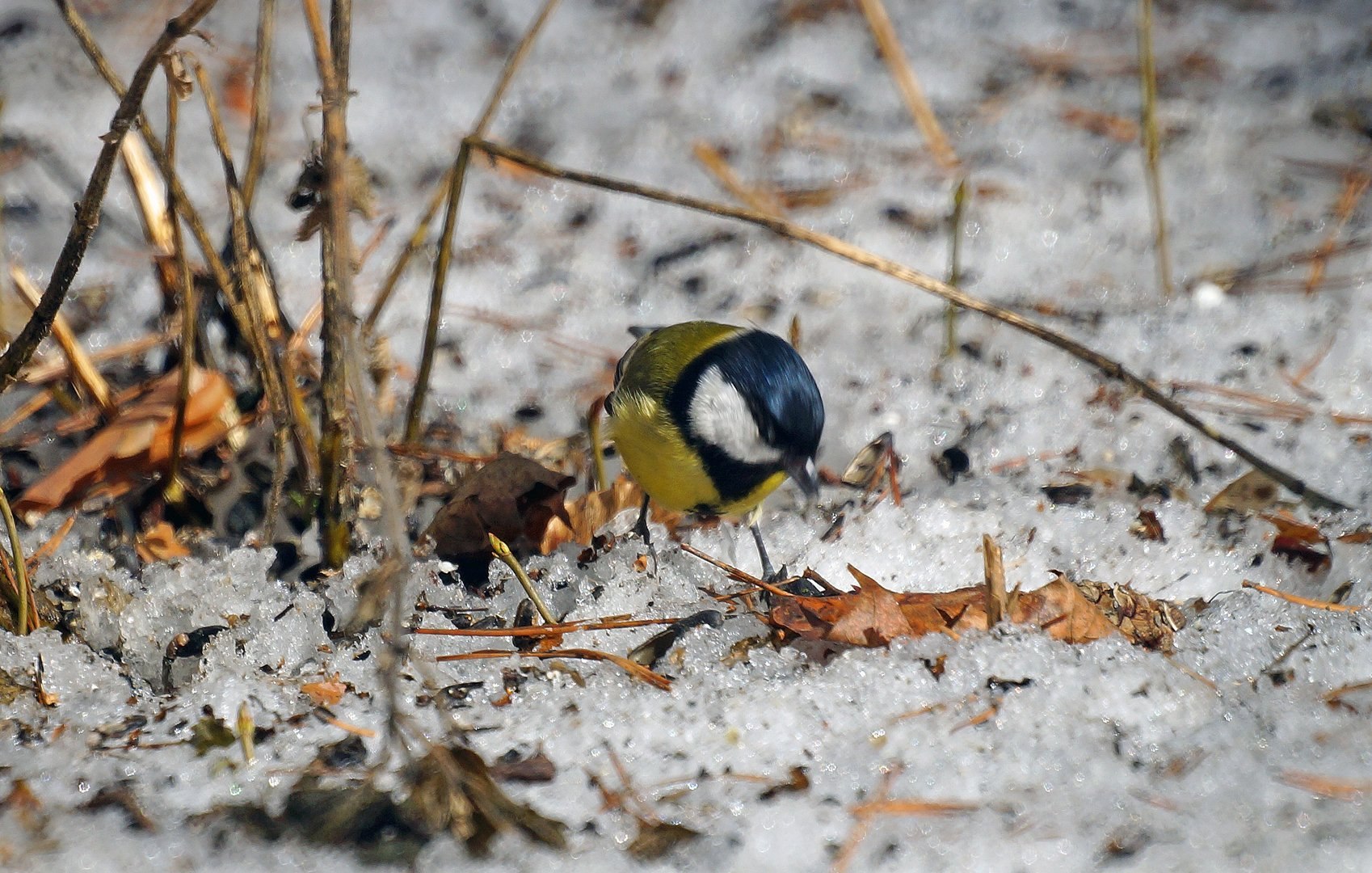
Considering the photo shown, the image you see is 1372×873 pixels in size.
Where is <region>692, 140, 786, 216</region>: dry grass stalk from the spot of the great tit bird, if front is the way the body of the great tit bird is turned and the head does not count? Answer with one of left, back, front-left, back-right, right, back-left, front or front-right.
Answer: back-left

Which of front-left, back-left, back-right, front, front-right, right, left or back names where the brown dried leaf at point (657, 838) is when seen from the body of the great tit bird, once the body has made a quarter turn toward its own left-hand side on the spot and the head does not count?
back-right

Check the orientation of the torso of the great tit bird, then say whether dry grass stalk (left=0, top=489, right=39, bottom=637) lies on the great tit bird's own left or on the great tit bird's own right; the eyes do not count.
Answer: on the great tit bird's own right

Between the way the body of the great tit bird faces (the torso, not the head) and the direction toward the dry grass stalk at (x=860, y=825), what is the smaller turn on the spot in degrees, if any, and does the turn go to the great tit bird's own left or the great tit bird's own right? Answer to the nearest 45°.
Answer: approximately 45° to the great tit bird's own right

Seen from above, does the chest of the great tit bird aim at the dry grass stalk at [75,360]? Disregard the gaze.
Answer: no

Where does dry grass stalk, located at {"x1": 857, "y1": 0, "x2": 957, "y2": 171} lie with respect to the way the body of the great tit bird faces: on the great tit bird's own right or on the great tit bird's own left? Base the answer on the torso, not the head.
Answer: on the great tit bird's own left

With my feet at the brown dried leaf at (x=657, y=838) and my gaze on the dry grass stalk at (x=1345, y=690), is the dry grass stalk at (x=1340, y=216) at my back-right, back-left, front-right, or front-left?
front-left

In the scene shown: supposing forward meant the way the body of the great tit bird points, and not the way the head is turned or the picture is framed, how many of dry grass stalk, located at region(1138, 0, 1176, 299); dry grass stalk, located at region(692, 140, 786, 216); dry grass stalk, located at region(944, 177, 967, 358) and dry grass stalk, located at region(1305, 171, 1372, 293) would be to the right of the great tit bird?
0

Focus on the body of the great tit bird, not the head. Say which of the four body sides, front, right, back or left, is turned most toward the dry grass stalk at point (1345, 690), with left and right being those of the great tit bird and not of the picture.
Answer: front

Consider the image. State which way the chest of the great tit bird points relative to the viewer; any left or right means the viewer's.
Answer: facing the viewer and to the right of the viewer
